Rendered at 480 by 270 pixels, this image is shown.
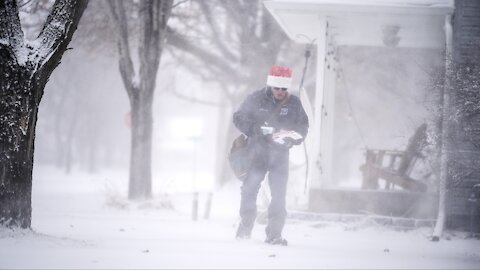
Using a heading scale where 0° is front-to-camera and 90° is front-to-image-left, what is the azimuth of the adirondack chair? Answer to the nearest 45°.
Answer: approximately 90°

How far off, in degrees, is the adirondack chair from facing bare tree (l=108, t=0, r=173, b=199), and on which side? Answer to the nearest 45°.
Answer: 0° — it already faces it
